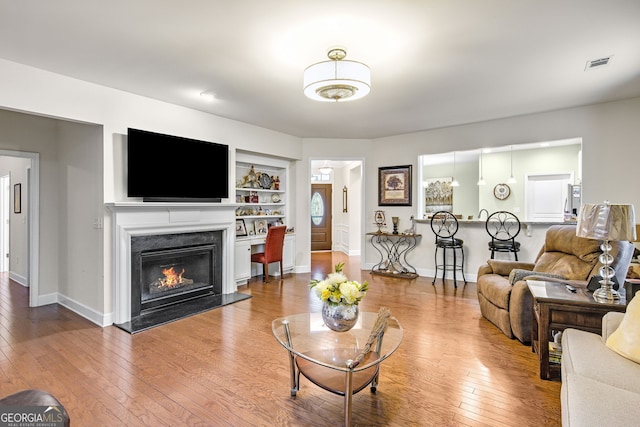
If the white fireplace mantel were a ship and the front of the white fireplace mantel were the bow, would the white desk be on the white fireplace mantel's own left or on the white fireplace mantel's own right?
on the white fireplace mantel's own left

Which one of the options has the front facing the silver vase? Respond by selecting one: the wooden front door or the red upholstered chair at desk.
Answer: the wooden front door

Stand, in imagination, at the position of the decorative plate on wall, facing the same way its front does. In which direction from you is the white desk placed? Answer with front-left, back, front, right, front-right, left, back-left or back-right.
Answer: front-right

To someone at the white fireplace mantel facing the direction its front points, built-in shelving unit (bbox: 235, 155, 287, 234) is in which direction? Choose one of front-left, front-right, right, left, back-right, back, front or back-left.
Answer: left

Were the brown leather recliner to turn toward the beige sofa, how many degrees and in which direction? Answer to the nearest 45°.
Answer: approximately 45° to its left

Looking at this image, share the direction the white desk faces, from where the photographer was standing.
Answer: facing the viewer and to the right of the viewer

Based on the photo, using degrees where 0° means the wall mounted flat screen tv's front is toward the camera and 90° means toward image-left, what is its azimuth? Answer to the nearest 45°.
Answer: approximately 315°

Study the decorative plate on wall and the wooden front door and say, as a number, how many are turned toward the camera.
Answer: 2

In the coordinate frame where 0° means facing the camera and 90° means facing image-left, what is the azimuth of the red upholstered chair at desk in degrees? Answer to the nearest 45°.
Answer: approximately 135°

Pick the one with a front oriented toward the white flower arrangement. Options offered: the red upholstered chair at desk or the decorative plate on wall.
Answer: the decorative plate on wall

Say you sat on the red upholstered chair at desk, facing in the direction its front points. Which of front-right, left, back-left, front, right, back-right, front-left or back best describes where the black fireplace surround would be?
left

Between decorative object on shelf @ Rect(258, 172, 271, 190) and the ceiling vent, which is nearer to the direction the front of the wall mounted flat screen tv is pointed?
the ceiling vent

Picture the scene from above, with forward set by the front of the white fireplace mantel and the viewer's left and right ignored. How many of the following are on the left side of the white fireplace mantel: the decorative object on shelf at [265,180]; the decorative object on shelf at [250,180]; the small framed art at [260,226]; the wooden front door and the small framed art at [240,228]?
5

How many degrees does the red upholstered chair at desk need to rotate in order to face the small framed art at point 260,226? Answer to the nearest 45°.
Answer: approximately 45° to its right

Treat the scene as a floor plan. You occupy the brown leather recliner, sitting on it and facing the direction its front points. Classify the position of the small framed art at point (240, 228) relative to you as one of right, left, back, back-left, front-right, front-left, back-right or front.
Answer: front-right

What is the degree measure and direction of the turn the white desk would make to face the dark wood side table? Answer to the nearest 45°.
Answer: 0° — it already faces it
